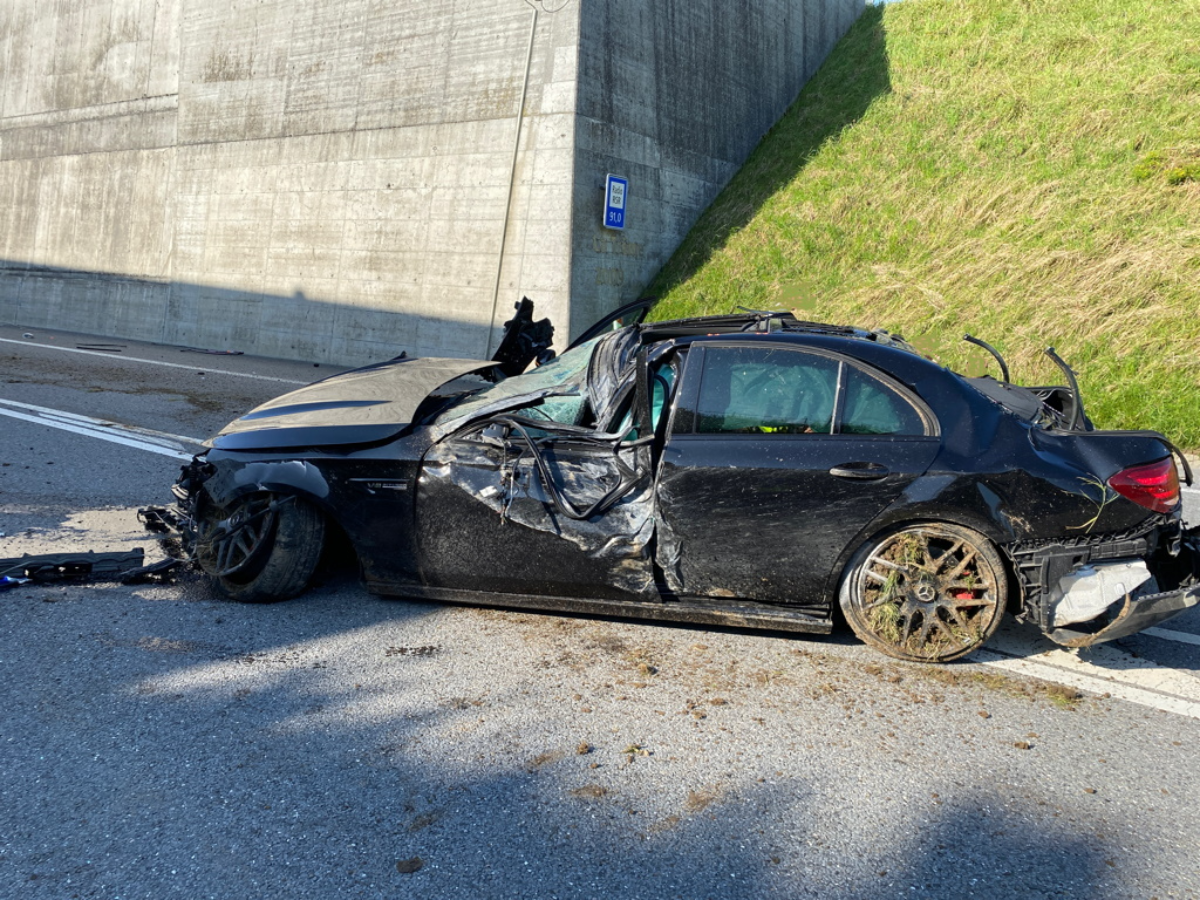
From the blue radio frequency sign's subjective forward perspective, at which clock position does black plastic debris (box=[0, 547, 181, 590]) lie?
The black plastic debris is roughly at 2 o'clock from the blue radio frequency sign.

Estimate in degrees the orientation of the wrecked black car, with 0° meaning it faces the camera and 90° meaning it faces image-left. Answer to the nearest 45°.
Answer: approximately 90°

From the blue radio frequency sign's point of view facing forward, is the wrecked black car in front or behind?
in front

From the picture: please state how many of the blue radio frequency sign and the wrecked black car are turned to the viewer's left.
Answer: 1

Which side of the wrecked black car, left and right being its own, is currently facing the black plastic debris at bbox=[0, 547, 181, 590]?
front

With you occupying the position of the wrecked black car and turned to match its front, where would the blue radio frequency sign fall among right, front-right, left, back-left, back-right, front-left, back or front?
right

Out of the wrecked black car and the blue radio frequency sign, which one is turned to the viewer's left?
the wrecked black car

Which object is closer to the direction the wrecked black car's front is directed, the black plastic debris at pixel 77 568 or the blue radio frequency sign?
the black plastic debris
